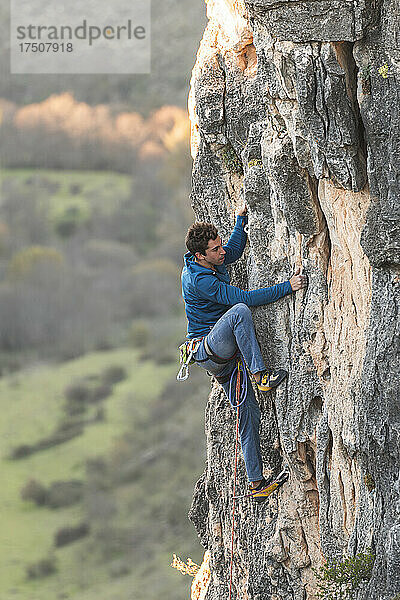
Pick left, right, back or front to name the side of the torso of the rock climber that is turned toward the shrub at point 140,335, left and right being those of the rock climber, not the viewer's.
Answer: left

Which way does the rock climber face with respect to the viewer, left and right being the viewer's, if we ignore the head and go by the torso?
facing to the right of the viewer

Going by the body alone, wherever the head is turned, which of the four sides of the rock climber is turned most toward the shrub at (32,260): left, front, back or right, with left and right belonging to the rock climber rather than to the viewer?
left

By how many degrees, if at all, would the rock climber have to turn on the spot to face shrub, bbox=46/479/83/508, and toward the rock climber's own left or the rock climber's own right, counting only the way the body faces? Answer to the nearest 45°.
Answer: approximately 90° to the rock climber's own left

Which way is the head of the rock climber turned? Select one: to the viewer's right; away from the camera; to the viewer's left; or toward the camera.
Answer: to the viewer's right

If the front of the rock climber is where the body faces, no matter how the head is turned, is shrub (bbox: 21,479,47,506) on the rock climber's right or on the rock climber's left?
on the rock climber's left

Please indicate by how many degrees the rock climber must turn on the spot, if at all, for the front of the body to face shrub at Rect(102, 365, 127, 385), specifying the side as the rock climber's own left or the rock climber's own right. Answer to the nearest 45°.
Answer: approximately 90° to the rock climber's own left
